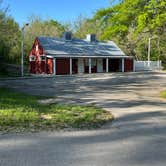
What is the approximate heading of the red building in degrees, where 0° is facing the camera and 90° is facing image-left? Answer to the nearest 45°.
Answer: approximately 315°
